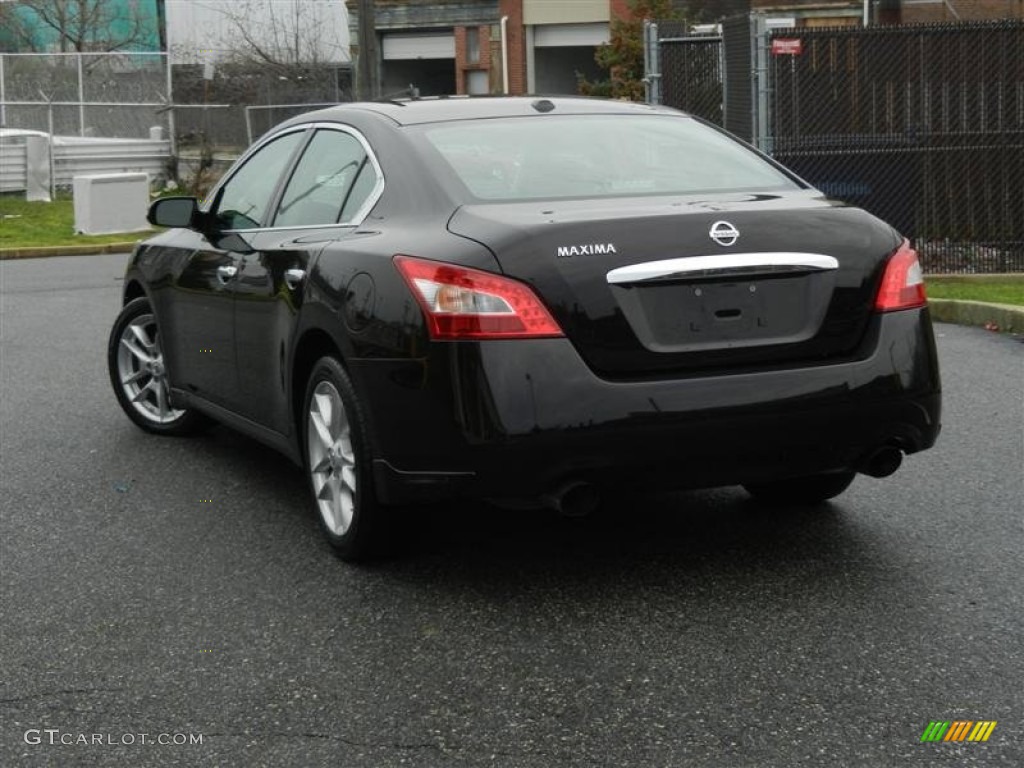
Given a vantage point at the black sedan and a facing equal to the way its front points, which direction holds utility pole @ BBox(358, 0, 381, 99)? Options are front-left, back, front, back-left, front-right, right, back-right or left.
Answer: front-right

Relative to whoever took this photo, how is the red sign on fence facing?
facing the viewer

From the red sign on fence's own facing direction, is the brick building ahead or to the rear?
to the rear

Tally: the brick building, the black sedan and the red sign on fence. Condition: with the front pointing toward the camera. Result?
2

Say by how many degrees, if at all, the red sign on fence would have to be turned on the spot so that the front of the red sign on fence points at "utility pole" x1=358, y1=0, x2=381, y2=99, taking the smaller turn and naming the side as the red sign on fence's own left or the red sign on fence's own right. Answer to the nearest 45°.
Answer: approximately 135° to the red sign on fence's own right

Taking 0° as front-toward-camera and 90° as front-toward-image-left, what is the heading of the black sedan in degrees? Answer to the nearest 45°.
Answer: approximately 135°

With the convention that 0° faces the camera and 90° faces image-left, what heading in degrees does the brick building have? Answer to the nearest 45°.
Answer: approximately 0°
